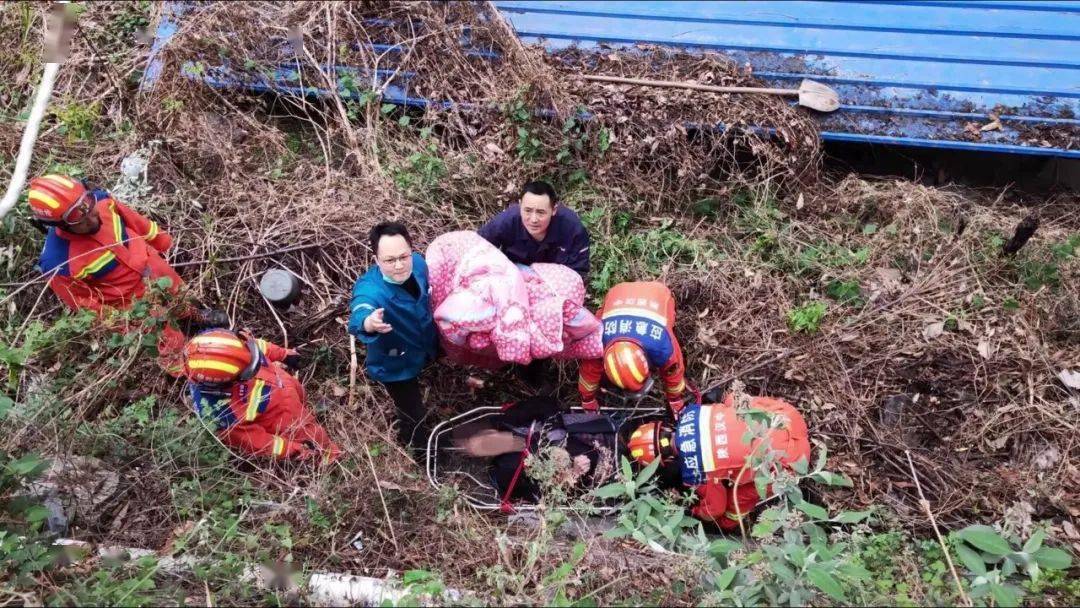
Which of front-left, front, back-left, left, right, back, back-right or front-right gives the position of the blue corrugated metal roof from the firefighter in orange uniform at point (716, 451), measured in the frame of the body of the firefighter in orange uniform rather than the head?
right

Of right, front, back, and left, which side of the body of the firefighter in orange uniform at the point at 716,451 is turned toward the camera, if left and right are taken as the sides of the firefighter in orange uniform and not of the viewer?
left

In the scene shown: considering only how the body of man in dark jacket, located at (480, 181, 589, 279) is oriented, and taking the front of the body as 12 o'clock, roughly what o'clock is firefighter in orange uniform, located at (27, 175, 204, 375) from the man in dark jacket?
The firefighter in orange uniform is roughly at 3 o'clock from the man in dark jacket.

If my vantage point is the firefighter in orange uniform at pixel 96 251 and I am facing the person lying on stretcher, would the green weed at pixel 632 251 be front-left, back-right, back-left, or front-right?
front-left

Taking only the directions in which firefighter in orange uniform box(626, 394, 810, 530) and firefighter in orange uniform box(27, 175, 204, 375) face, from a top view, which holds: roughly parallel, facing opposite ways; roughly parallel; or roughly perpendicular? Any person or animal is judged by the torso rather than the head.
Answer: roughly parallel, facing opposite ways

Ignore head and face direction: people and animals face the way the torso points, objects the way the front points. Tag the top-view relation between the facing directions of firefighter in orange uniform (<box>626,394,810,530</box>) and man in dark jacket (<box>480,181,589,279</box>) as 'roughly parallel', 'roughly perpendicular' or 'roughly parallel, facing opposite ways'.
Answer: roughly perpendicular

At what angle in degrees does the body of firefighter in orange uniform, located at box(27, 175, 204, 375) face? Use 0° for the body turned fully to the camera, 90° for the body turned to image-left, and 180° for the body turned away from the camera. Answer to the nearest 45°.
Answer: approximately 315°

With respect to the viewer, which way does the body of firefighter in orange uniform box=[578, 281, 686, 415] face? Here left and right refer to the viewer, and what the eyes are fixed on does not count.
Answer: facing the viewer

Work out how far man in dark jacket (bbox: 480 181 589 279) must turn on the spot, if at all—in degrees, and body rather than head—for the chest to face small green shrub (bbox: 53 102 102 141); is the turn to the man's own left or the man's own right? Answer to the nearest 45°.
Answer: approximately 135° to the man's own right

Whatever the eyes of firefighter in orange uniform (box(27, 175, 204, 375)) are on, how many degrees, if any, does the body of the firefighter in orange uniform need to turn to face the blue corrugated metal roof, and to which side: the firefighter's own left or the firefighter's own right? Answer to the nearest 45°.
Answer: approximately 45° to the firefighter's own left

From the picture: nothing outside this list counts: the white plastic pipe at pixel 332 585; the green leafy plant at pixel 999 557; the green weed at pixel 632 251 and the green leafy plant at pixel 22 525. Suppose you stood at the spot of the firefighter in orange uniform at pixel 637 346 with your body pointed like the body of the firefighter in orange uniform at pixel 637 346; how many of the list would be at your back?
1

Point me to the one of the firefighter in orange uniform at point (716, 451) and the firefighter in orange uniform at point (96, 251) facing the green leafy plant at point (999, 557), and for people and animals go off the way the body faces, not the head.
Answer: the firefighter in orange uniform at point (96, 251)
